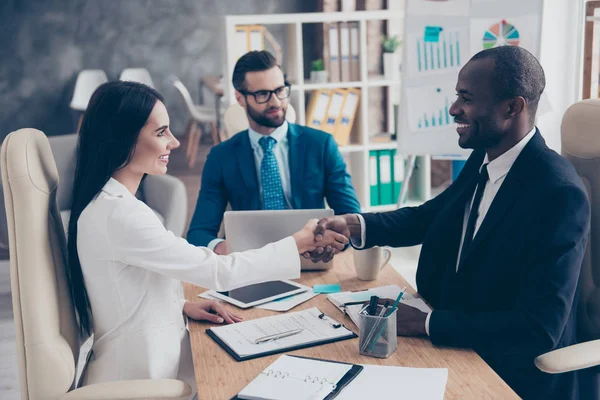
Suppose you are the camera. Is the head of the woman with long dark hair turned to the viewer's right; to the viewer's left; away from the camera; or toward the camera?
to the viewer's right

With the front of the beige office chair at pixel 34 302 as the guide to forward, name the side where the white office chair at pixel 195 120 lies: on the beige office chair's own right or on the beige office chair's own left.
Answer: on the beige office chair's own left

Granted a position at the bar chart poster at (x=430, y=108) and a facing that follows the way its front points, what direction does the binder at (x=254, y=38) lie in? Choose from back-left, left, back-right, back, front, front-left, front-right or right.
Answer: back-right

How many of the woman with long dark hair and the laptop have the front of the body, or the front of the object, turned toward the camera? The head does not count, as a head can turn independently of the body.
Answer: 0

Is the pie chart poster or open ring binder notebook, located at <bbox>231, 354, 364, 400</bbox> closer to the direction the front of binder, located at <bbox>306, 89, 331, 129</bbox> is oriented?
the open ring binder notebook

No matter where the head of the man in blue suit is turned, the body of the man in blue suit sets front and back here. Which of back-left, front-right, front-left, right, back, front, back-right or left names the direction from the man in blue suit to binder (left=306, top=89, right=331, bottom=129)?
back

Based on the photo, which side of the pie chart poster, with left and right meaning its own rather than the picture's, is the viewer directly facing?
front

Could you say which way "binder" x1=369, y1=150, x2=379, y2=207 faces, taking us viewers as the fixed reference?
facing the viewer

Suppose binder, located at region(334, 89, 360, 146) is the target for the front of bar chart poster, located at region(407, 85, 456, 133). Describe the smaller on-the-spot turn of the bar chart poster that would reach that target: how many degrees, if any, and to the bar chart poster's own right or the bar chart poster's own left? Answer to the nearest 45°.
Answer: approximately 135° to the bar chart poster's own right

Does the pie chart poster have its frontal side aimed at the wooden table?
yes

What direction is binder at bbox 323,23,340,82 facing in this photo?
toward the camera

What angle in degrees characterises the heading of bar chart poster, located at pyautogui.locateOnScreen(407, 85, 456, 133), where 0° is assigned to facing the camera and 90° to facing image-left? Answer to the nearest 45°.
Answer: approximately 0°

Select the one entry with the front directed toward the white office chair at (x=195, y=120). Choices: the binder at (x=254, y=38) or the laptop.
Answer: the laptop

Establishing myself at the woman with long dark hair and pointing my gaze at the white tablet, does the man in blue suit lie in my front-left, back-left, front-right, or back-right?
front-left

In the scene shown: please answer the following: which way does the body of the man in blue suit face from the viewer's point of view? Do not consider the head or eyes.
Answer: toward the camera

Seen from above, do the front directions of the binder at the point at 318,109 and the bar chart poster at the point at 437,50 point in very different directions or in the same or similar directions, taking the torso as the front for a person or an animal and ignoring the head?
same or similar directions

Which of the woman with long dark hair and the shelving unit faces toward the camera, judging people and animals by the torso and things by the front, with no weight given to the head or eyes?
the shelving unit

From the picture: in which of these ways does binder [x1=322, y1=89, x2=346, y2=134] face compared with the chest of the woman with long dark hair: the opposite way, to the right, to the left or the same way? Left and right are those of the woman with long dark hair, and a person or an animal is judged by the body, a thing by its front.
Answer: to the right

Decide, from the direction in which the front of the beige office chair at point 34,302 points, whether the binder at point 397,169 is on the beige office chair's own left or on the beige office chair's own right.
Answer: on the beige office chair's own left

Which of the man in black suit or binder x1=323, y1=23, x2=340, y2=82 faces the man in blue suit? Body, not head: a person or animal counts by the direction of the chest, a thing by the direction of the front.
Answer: the binder
